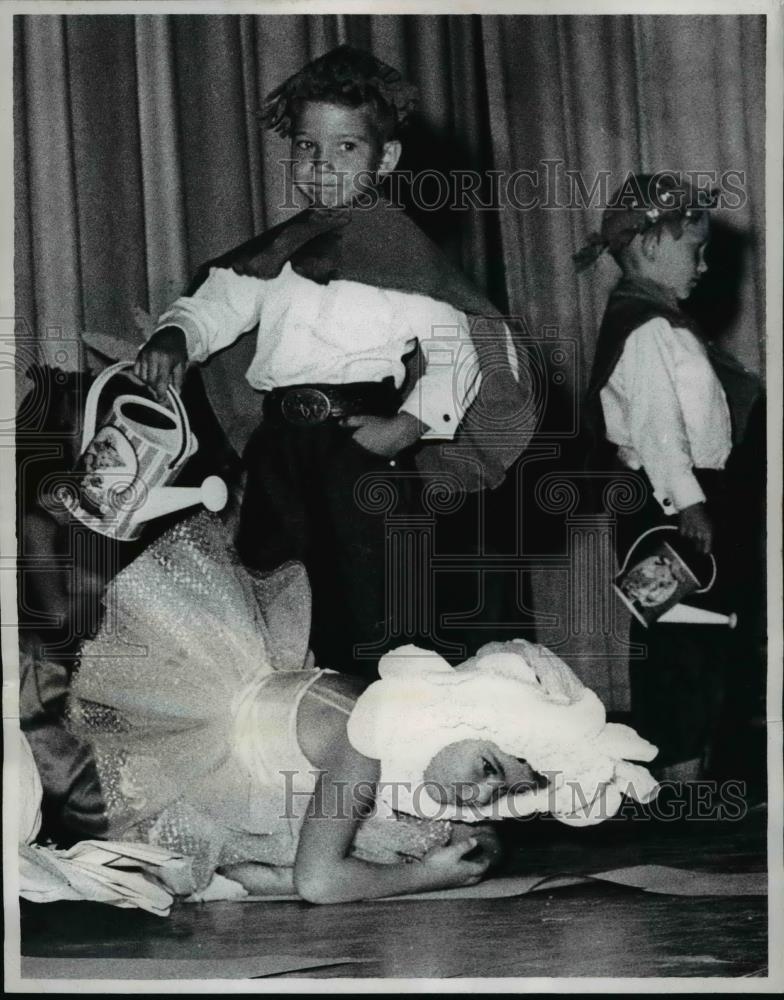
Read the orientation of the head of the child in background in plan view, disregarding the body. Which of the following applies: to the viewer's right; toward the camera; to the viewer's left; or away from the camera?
to the viewer's right

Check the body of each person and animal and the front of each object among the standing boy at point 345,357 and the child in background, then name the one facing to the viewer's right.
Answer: the child in background

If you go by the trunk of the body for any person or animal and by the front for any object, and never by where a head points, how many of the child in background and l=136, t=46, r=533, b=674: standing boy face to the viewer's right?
1

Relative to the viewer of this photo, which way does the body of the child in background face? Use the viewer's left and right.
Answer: facing to the right of the viewer

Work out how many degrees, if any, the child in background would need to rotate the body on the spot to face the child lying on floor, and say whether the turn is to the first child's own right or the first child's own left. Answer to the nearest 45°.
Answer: approximately 180°

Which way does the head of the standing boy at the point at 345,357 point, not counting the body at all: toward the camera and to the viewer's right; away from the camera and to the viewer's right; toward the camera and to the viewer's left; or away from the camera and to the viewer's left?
toward the camera and to the viewer's left

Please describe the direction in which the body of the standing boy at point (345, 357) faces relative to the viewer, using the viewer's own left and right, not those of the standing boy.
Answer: facing the viewer and to the left of the viewer

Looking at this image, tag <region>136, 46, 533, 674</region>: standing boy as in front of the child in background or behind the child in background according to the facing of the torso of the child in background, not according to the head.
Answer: behind
